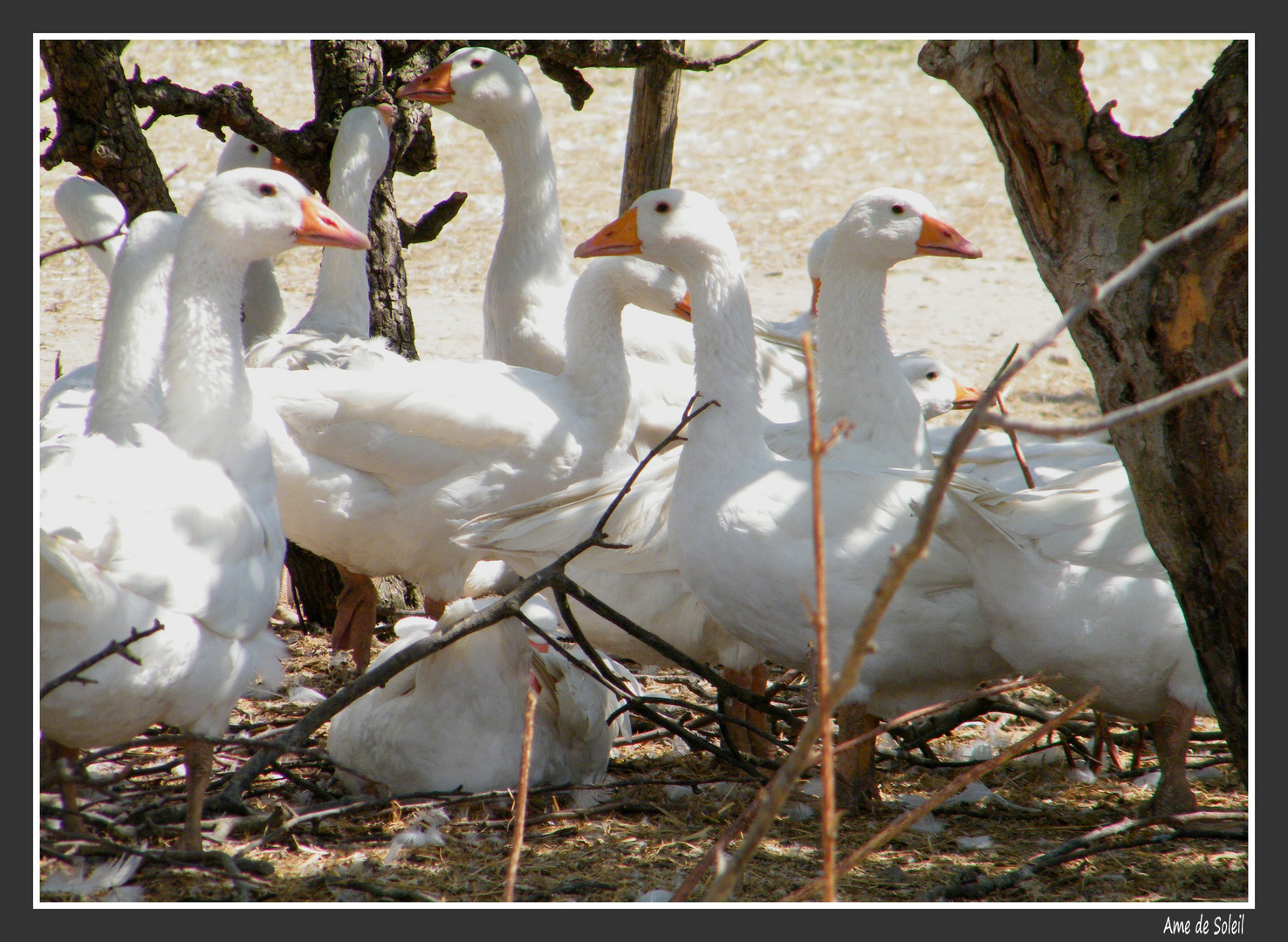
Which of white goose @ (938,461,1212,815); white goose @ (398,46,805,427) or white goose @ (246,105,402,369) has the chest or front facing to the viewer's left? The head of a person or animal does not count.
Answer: white goose @ (398,46,805,427)

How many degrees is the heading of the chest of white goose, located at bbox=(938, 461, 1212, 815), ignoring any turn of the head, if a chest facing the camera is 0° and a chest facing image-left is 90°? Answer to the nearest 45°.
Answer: approximately 270°

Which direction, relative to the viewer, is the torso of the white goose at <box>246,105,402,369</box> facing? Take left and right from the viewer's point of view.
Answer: facing away from the viewer and to the right of the viewer

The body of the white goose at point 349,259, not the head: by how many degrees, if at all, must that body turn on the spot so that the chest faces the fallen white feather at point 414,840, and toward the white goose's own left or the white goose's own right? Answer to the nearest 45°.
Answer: approximately 135° to the white goose's own right

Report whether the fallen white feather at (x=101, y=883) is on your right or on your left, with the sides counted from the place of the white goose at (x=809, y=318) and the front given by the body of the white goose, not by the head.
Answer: on your right

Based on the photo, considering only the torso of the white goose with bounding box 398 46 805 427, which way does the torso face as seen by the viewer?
to the viewer's left
